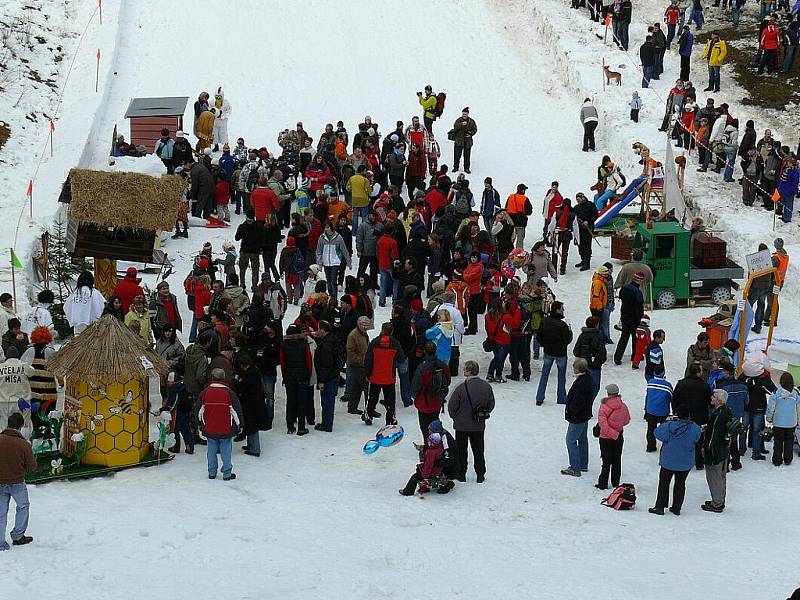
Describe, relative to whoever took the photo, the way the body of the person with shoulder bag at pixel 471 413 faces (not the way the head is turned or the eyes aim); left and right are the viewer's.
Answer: facing away from the viewer

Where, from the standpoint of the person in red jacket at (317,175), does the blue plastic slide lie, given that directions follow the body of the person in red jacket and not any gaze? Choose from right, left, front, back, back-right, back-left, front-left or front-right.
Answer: left

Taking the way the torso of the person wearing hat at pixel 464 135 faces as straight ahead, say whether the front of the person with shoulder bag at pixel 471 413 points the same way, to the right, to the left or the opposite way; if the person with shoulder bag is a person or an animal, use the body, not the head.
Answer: the opposite way

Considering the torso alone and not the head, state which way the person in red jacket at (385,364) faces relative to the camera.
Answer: away from the camera

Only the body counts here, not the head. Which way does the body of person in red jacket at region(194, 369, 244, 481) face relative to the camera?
away from the camera

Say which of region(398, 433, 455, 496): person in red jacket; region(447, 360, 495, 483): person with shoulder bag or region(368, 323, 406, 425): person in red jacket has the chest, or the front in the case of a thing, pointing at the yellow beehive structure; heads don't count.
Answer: region(398, 433, 455, 496): person in red jacket

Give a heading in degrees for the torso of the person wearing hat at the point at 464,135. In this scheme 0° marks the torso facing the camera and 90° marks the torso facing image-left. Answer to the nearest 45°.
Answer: approximately 0°

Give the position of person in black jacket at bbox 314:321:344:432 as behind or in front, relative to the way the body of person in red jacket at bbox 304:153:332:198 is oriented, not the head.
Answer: in front

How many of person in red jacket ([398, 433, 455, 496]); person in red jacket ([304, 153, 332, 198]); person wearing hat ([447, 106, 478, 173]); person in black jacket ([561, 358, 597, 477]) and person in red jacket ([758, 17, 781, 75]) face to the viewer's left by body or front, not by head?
2

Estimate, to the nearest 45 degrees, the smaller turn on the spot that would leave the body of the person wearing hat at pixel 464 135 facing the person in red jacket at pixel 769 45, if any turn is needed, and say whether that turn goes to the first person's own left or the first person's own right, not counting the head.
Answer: approximately 135° to the first person's own left

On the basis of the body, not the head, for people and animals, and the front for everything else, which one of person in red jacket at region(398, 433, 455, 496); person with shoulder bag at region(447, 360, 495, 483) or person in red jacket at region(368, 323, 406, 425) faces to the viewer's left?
person in red jacket at region(398, 433, 455, 496)
